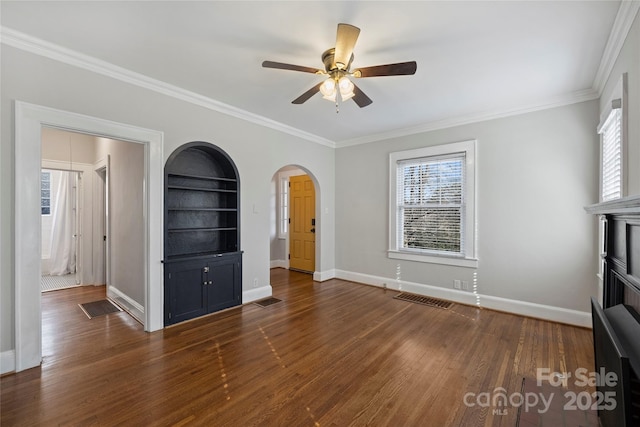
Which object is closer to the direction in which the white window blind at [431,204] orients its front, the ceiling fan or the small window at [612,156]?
the ceiling fan

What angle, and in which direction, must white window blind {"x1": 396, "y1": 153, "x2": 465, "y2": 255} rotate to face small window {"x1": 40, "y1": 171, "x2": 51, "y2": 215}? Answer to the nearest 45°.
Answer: approximately 45° to its right

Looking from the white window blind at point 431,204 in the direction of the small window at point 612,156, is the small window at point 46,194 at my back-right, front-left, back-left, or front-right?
back-right

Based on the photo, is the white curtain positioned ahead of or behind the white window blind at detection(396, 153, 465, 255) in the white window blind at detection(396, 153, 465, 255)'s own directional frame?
ahead

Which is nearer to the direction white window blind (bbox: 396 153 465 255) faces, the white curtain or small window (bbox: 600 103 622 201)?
the white curtain

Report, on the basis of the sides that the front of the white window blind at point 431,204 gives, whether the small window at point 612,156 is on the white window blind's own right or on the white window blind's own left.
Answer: on the white window blind's own left

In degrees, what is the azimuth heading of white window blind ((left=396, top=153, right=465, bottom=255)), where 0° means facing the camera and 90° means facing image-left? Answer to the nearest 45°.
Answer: approximately 45°
